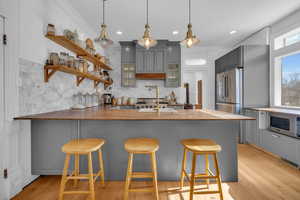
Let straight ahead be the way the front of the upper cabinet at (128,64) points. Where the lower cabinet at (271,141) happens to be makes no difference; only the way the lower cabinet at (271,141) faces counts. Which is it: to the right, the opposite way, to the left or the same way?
to the right

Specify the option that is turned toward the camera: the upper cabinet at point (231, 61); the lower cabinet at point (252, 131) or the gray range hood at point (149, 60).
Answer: the gray range hood

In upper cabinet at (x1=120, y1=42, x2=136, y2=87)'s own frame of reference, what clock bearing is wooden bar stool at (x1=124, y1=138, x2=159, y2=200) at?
The wooden bar stool is roughly at 12 o'clock from the upper cabinet.

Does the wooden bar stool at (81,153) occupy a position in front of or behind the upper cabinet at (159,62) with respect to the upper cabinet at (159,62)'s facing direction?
in front

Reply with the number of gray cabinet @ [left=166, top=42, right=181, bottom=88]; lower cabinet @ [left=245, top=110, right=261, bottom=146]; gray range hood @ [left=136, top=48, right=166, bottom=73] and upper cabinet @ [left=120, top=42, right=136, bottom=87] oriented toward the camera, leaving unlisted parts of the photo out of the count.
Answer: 3

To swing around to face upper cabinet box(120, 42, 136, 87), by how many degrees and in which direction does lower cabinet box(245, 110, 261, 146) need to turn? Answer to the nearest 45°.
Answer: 0° — it already faces it

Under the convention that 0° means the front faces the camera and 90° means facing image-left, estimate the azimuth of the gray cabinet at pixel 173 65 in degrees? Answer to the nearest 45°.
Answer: approximately 0°
